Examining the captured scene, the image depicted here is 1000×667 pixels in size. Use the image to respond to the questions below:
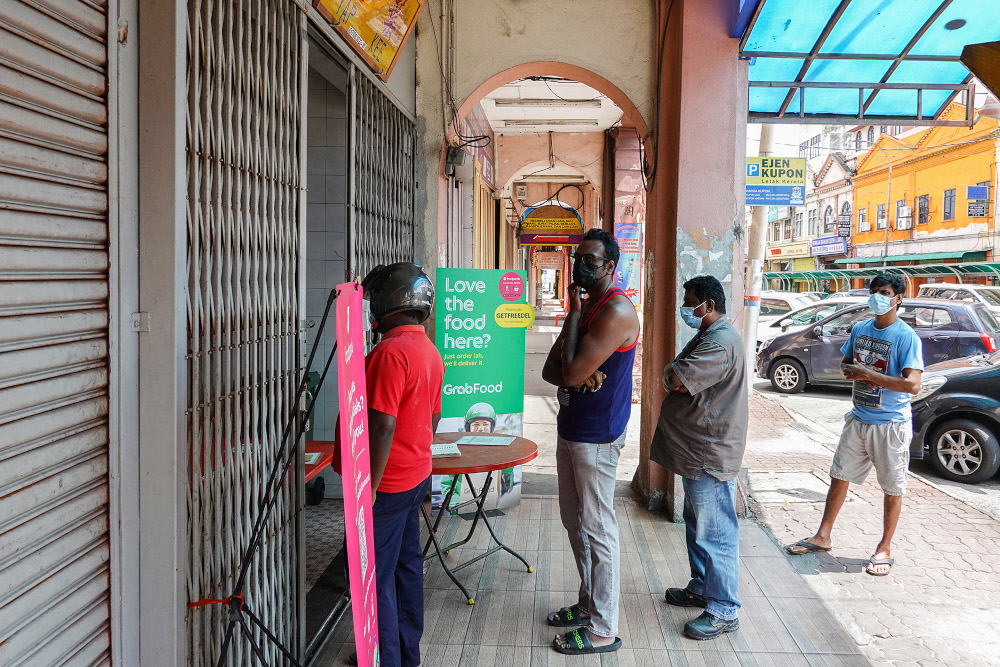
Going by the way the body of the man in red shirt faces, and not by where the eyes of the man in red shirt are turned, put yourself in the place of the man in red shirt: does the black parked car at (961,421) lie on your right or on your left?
on your right

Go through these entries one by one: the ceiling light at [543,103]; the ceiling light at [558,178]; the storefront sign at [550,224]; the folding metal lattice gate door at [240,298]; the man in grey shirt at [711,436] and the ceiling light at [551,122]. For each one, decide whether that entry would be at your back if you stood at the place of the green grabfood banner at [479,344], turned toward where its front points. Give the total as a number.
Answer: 4

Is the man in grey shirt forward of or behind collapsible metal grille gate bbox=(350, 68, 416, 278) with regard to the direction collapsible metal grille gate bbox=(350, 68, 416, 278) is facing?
forward

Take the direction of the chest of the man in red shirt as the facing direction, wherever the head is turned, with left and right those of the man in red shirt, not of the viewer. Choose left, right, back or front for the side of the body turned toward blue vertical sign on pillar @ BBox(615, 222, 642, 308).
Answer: right

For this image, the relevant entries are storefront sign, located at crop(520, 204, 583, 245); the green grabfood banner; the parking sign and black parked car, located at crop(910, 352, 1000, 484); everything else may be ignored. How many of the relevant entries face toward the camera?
3

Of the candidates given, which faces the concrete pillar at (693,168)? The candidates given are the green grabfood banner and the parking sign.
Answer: the parking sign

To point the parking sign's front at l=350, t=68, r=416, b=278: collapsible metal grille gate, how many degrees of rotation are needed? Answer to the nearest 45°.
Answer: approximately 45° to its right

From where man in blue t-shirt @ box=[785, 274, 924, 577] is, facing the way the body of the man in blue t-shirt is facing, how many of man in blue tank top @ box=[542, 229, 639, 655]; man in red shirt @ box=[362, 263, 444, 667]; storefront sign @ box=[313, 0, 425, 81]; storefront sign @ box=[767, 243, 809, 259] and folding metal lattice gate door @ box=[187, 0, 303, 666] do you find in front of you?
4

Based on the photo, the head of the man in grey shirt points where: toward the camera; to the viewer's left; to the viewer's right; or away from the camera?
to the viewer's left

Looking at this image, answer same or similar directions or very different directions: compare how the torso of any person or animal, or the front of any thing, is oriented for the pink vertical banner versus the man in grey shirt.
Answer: very different directions

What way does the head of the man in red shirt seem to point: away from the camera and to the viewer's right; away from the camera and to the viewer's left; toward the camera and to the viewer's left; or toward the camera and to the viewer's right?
away from the camera and to the viewer's left
